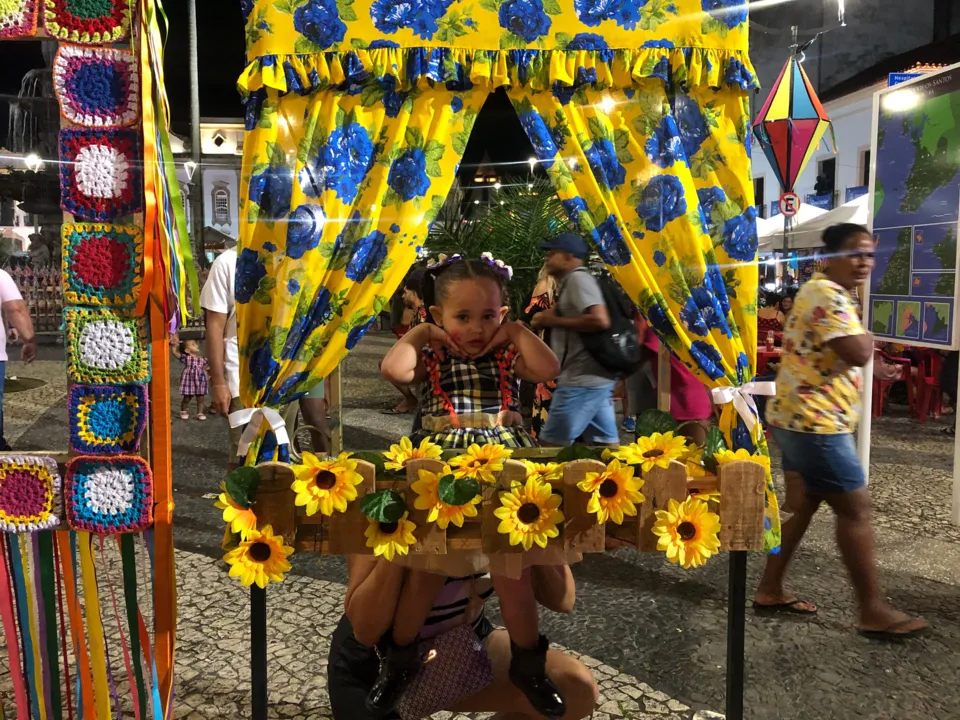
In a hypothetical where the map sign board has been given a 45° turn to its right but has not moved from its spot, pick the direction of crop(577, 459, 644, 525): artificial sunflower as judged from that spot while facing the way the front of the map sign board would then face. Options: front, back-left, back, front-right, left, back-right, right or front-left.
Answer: left

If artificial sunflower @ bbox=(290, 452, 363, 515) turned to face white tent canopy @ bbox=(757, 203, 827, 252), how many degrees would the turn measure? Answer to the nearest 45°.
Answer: approximately 135° to its left

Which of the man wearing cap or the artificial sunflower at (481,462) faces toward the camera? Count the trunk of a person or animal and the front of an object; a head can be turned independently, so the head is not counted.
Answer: the artificial sunflower

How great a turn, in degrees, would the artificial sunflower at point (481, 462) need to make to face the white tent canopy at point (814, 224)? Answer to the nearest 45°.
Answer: approximately 135° to its left

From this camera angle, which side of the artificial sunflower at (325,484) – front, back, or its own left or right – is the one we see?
front

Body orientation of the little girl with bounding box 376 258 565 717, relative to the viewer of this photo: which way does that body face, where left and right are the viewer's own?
facing the viewer

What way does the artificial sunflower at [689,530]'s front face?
toward the camera

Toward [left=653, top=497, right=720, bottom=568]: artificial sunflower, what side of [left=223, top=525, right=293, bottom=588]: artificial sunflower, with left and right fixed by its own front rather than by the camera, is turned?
left

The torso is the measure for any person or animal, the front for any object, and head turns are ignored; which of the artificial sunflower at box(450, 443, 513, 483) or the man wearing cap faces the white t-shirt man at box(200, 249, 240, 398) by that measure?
the man wearing cap

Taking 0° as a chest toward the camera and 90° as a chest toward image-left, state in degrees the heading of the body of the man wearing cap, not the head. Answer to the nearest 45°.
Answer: approximately 90°

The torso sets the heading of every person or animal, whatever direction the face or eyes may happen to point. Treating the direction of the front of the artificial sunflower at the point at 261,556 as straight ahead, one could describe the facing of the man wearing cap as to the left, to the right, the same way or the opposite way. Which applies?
to the right

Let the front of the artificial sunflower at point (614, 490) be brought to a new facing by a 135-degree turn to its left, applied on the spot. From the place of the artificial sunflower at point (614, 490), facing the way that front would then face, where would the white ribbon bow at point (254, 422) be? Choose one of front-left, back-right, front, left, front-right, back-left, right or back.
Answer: back-left

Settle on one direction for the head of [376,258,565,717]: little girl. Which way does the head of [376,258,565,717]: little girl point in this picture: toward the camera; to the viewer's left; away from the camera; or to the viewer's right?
toward the camera
